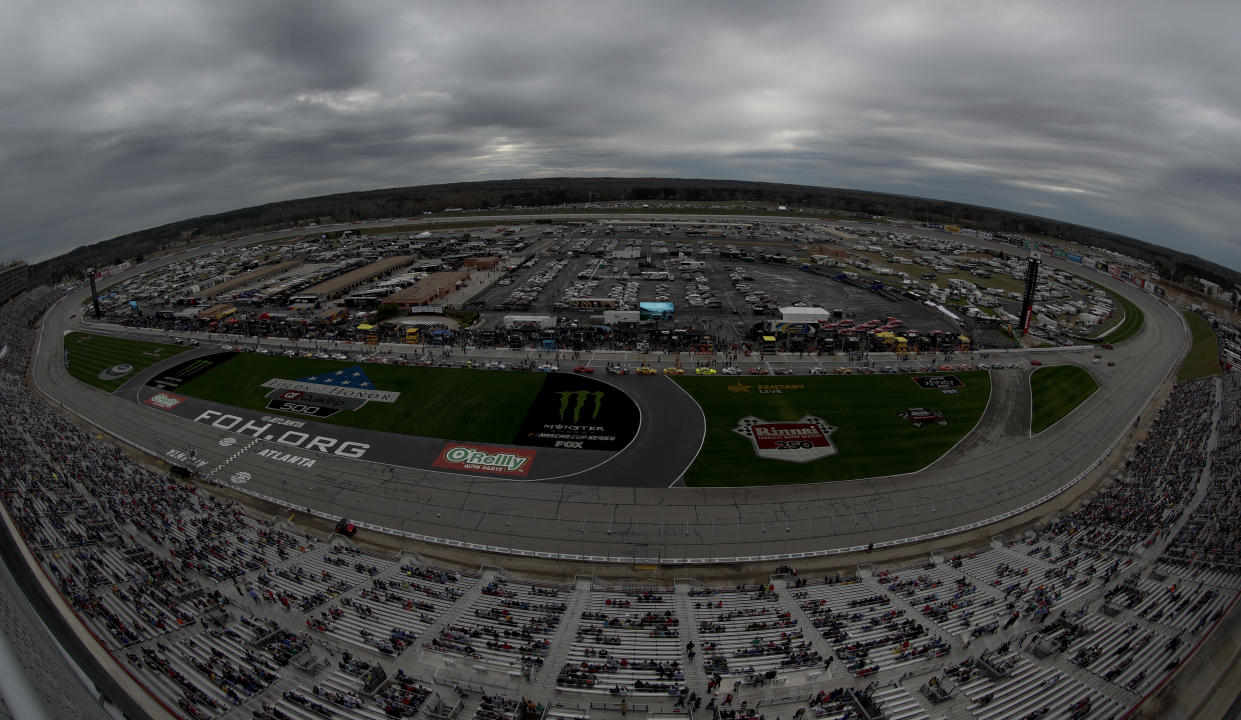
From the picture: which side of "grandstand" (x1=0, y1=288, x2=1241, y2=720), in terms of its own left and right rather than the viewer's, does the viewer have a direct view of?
back

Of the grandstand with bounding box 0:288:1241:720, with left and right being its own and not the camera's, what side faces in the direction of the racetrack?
front
